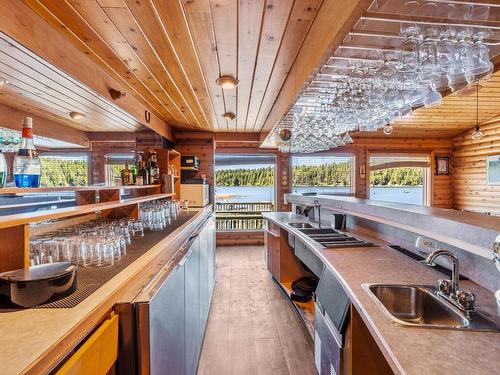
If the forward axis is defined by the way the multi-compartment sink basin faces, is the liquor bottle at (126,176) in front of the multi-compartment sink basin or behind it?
in front

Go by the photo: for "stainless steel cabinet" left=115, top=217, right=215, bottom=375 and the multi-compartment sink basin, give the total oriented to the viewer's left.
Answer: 1

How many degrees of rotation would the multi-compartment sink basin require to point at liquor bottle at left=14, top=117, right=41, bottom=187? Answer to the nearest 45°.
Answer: approximately 45° to its left

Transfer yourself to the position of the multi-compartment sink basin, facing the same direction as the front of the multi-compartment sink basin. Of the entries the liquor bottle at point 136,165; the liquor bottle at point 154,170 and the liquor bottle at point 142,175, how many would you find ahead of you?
3

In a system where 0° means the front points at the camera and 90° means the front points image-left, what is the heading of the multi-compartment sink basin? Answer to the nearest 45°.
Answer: approximately 90°

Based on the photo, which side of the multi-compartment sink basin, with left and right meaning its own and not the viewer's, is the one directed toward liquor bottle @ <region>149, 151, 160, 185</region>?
front

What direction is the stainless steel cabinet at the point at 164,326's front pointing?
to the viewer's right

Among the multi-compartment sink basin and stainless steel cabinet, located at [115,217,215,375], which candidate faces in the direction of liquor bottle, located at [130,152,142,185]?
the multi-compartment sink basin

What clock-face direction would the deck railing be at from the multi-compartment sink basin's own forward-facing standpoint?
The deck railing is roughly at 2 o'clock from the multi-compartment sink basin.

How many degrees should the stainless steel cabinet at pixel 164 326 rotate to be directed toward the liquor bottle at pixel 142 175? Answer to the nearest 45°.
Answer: approximately 90° to its left

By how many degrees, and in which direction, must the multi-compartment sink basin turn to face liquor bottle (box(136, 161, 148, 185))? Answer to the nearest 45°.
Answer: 0° — it already faces it

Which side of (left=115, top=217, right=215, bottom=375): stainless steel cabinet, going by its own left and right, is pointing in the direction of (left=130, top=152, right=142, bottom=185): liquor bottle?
left

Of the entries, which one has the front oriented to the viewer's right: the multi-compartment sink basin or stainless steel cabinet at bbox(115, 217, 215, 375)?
the stainless steel cabinet
